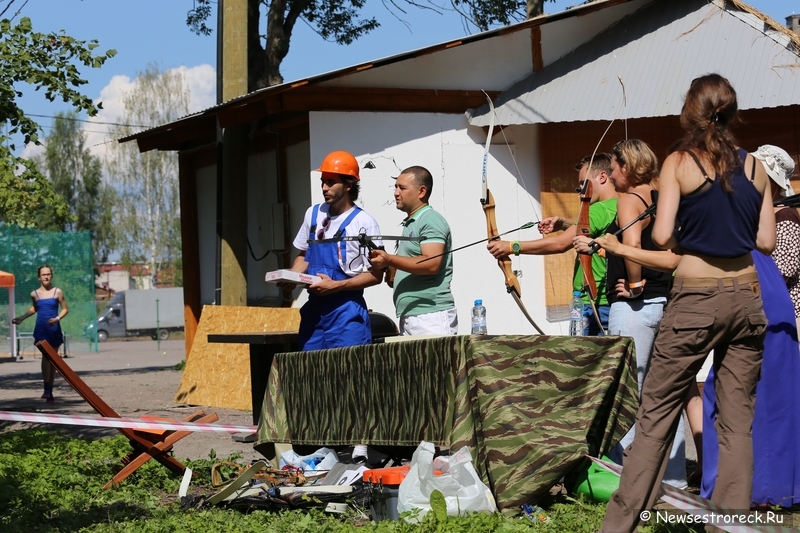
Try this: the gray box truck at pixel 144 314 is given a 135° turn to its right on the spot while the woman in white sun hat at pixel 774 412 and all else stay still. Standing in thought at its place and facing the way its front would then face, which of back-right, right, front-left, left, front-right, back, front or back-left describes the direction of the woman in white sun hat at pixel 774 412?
back-right

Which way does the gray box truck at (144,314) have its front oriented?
to the viewer's left

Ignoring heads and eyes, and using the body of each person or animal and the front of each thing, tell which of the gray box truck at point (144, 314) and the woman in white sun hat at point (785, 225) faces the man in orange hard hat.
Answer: the woman in white sun hat

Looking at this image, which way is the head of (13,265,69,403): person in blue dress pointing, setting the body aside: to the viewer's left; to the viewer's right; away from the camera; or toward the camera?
toward the camera

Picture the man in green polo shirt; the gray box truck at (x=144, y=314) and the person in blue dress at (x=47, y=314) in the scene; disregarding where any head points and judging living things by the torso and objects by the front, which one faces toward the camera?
the person in blue dress

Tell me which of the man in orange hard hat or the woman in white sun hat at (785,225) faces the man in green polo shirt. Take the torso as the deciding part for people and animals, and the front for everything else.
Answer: the woman in white sun hat

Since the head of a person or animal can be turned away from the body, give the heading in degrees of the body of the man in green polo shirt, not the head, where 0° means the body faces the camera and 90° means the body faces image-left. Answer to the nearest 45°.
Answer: approximately 90°

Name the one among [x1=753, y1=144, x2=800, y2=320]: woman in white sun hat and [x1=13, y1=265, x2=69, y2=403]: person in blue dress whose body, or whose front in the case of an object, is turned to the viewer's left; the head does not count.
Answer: the woman in white sun hat

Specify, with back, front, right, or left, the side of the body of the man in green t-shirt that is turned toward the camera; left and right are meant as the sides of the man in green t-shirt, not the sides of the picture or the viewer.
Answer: left

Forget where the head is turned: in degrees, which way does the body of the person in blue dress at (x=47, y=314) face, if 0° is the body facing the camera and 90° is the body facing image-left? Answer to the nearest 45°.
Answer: approximately 0°

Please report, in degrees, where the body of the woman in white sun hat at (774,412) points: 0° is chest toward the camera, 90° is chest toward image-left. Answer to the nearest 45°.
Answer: approximately 90°

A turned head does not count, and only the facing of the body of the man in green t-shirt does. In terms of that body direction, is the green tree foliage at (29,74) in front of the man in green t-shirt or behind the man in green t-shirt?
in front

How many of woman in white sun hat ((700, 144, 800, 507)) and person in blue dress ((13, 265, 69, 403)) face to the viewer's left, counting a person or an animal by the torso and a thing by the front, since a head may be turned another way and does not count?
1

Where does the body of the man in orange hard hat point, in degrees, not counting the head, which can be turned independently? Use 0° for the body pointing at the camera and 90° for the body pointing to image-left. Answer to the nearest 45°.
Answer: approximately 45°
